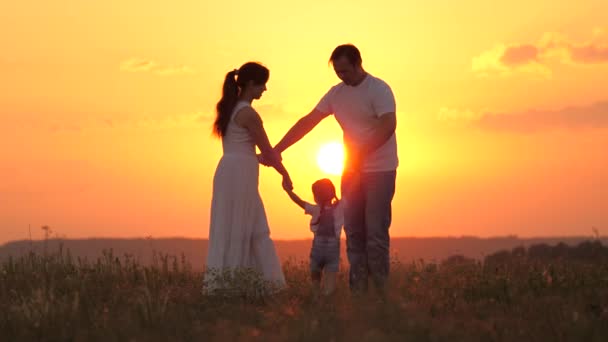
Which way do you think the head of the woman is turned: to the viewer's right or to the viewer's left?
to the viewer's right

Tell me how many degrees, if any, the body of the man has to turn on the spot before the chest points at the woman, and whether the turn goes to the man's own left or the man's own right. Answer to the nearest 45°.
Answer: approximately 45° to the man's own right

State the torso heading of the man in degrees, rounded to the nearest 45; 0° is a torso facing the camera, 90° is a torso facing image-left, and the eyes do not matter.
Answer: approximately 45°

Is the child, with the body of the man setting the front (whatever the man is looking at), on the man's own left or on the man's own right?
on the man's own right

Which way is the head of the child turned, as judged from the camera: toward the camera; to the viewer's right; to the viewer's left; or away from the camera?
away from the camera
